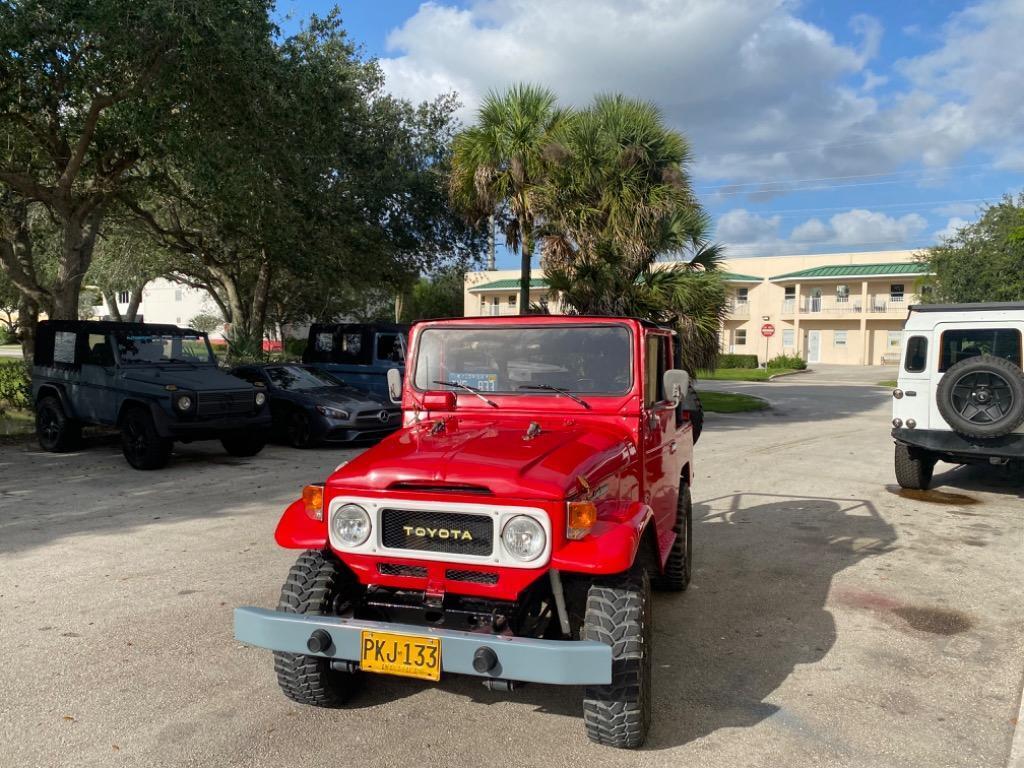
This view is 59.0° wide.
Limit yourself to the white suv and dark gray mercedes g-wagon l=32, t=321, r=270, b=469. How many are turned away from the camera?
1

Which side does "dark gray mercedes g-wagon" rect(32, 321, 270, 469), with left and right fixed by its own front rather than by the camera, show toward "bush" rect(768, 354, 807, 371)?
left

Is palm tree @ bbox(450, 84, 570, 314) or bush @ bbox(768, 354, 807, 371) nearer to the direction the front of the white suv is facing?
the bush

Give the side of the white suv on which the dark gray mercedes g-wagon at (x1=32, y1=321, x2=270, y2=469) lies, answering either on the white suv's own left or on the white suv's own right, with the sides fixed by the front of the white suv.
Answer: on the white suv's own left

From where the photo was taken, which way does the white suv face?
away from the camera

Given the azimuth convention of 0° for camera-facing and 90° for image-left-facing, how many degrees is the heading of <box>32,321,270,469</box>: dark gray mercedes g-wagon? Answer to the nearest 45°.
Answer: approximately 315°

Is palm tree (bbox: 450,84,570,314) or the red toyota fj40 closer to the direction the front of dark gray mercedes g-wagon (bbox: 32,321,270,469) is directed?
the red toyota fj40

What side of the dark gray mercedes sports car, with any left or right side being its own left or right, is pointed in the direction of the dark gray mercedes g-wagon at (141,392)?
right

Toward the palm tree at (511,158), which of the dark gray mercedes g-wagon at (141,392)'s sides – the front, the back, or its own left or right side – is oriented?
left

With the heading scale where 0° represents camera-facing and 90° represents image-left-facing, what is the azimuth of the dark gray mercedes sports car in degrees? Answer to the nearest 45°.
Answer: approximately 315°

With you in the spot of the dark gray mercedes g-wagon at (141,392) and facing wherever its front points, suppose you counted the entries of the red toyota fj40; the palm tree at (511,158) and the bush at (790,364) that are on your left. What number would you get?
2

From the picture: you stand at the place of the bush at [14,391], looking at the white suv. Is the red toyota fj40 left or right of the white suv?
right

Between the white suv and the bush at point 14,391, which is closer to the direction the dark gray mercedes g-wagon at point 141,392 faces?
the white suv

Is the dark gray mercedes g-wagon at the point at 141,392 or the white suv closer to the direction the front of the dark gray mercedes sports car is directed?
the white suv

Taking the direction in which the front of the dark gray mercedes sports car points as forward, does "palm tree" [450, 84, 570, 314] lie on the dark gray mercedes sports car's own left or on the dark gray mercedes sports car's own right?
on the dark gray mercedes sports car's own left
